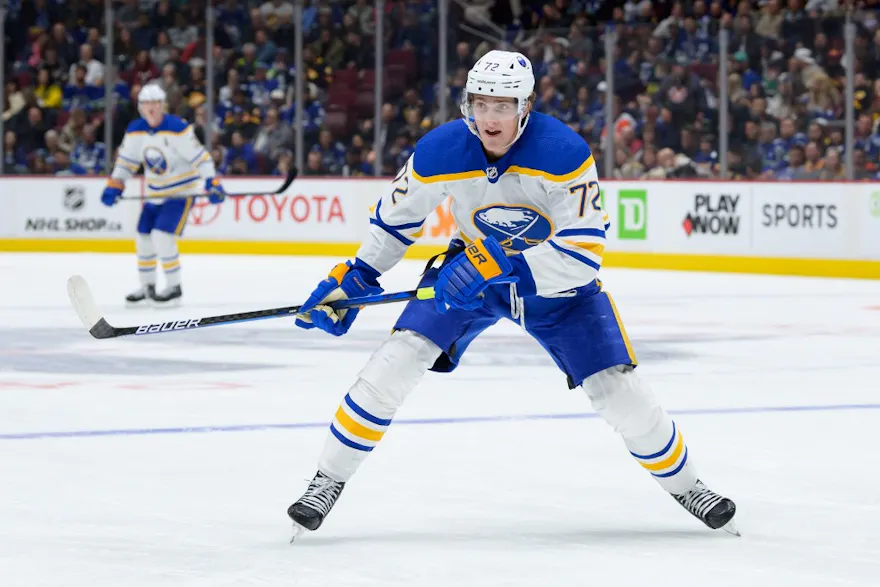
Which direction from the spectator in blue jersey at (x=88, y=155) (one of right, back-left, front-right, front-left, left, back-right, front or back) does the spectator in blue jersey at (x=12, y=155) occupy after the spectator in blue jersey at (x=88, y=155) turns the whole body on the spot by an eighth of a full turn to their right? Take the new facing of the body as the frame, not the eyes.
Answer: front-right

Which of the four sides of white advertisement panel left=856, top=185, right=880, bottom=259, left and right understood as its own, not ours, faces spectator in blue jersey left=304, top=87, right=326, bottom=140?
right

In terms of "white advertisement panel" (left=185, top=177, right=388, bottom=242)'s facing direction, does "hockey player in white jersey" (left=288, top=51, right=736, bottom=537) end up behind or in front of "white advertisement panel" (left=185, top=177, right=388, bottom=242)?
in front

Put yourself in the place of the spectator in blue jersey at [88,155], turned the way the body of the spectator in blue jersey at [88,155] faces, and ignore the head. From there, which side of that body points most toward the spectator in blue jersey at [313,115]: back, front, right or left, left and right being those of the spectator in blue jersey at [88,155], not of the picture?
left

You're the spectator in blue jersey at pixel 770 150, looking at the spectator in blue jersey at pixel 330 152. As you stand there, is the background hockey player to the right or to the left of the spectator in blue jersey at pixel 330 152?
left

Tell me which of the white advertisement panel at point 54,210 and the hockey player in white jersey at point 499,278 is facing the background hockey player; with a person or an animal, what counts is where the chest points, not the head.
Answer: the white advertisement panel

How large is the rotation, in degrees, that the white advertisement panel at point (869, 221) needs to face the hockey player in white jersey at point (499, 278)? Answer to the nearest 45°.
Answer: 0° — it already faces them

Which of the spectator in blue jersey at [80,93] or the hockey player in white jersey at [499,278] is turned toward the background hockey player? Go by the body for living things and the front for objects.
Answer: the spectator in blue jersey

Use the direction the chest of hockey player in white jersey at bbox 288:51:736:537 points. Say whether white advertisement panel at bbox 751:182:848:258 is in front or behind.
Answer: behind

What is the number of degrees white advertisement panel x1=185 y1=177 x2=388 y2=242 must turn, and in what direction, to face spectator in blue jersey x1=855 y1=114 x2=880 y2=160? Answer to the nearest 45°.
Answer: approximately 45° to its left
